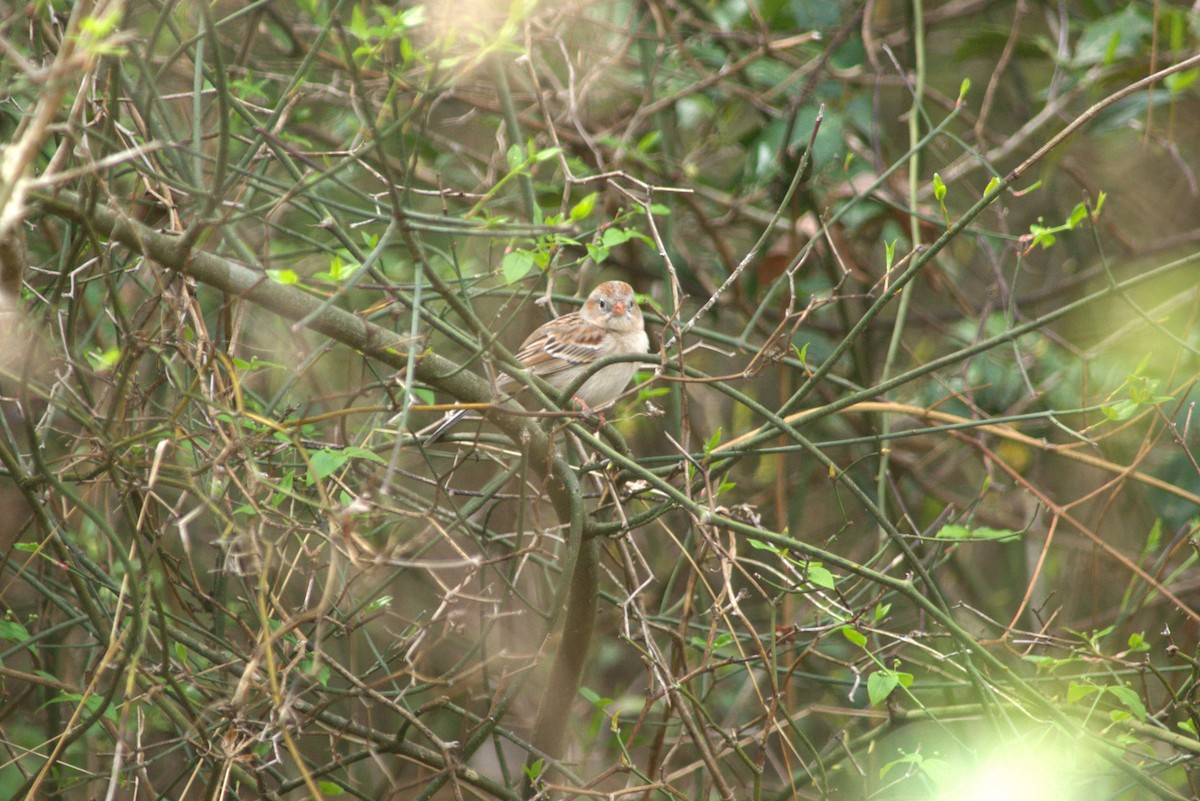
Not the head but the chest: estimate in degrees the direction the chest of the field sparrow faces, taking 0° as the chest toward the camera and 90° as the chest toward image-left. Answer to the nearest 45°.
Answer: approximately 315°
